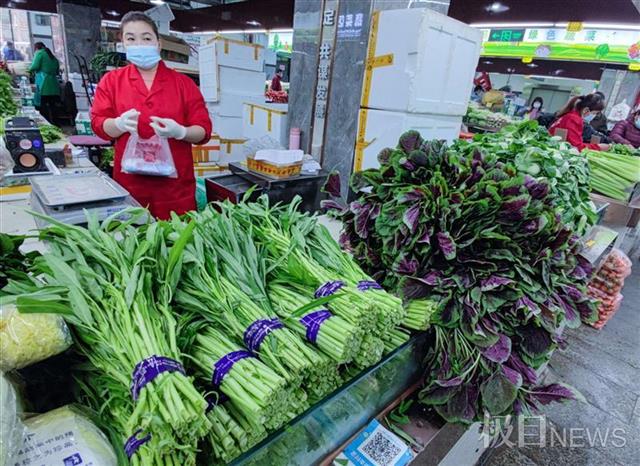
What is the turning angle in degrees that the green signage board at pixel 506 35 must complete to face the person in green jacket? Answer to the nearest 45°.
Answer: approximately 45° to its right

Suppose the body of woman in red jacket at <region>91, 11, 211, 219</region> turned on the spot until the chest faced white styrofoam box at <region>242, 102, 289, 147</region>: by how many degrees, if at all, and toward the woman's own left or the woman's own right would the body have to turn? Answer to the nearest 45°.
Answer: approximately 135° to the woman's own left

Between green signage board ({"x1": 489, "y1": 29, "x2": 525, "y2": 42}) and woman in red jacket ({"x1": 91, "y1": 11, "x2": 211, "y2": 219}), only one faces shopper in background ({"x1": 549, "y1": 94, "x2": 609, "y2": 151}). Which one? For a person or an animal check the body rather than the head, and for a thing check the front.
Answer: the green signage board

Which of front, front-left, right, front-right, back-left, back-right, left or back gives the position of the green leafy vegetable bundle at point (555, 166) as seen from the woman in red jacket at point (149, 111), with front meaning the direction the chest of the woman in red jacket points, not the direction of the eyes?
front-left

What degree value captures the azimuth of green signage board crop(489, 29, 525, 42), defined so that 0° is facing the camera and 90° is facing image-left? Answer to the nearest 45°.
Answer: approximately 0°

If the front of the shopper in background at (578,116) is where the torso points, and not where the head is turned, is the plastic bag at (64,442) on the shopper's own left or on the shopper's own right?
on the shopper's own right

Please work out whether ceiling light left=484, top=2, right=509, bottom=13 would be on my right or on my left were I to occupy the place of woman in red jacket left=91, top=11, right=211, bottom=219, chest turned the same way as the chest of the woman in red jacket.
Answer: on my left

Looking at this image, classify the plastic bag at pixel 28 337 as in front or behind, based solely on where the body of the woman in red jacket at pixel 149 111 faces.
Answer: in front

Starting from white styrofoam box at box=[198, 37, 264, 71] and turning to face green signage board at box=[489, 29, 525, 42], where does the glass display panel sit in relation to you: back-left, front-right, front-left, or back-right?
back-right

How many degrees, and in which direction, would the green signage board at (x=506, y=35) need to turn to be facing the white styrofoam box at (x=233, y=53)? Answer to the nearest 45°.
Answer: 0° — it already faces it

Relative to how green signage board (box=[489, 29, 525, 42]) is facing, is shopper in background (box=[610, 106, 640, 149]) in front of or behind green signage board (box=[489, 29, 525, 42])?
in front

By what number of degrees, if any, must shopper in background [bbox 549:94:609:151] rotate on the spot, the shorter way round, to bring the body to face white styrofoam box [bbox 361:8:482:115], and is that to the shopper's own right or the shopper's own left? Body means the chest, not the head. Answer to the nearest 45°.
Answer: approximately 135° to the shopper's own right
